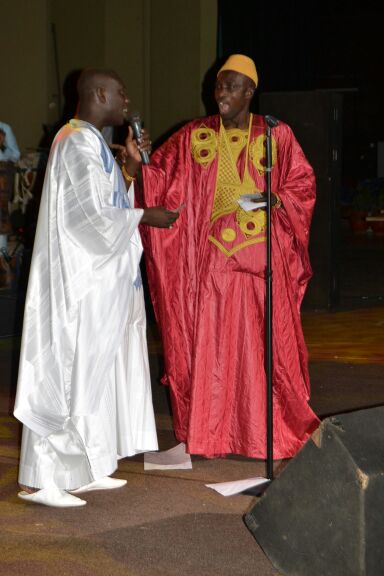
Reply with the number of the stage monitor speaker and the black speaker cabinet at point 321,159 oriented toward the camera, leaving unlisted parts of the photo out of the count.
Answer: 1

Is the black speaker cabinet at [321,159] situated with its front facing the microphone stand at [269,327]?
yes

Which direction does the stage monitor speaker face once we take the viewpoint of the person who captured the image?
facing away from the viewer and to the left of the viewer

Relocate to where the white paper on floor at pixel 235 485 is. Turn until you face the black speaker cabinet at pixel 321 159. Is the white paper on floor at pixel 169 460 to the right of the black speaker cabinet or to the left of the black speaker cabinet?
left

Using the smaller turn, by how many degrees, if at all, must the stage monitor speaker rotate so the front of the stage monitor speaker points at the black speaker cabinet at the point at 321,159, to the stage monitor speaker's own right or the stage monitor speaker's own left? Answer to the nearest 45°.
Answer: approximately 45° to the stage monitor speaker's own right

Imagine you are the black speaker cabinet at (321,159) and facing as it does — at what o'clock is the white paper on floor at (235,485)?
The white paper on floor is roughly at 12 o'clock from the black speaker cabinet.
